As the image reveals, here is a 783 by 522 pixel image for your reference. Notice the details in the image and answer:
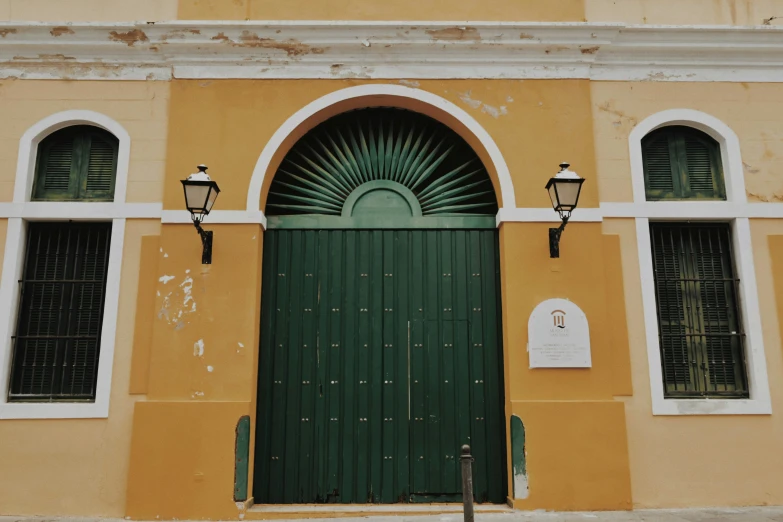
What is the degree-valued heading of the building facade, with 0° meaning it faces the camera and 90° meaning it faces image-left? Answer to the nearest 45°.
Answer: approximately 0°

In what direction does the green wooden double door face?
toward the camera

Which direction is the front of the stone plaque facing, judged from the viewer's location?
facing the viewer

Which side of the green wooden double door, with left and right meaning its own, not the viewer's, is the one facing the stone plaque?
left

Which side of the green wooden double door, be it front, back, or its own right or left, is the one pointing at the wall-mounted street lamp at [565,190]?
left

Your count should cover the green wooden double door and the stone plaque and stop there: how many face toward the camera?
2

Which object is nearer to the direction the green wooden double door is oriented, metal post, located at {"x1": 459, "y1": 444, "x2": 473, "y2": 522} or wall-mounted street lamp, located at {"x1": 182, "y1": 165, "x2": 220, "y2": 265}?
the metal post

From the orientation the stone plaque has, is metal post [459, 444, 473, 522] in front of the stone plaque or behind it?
in front

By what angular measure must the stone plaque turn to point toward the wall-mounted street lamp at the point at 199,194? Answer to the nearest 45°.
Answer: approximately 45° to its right

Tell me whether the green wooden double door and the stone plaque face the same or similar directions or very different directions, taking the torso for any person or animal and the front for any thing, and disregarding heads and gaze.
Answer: same or similar directions

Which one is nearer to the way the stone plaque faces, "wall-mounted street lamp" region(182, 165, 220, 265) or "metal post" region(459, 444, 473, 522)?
the metal post
